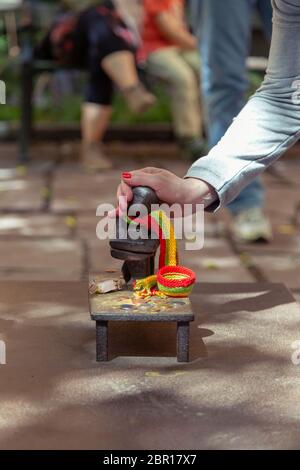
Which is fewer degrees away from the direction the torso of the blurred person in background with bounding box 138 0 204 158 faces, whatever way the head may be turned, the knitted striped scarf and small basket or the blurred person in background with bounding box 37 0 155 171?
the knitted striped scarf and small basket

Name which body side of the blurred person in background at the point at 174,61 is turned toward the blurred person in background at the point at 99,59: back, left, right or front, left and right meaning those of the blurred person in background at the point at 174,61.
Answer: right

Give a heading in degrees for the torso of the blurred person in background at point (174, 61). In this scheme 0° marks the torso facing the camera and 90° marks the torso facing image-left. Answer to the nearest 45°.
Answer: approximately 315°

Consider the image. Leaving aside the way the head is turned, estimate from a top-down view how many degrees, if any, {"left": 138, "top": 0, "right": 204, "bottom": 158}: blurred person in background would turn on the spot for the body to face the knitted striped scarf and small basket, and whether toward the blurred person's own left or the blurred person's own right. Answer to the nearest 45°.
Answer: approximately 45° to the blurred person's own right
